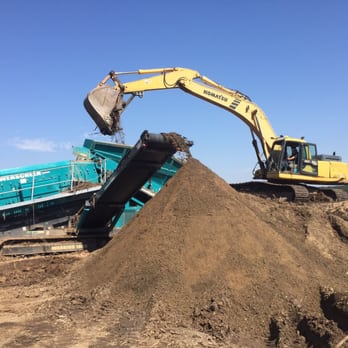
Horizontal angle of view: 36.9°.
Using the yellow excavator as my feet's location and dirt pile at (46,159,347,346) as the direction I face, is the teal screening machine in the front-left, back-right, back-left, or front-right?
front-right

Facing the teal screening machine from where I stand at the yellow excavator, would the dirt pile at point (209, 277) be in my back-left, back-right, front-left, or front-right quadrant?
front-left

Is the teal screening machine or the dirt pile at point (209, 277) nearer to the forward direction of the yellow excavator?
the teal screening machine

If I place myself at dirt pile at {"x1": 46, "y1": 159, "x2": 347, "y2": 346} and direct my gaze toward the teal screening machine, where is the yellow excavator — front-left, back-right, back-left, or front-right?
front-right

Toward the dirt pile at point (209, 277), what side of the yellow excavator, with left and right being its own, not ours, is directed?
left

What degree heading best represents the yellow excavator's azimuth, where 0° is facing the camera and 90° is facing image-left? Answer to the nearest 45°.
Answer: approximately 90°

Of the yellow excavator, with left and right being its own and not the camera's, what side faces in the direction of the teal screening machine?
front
